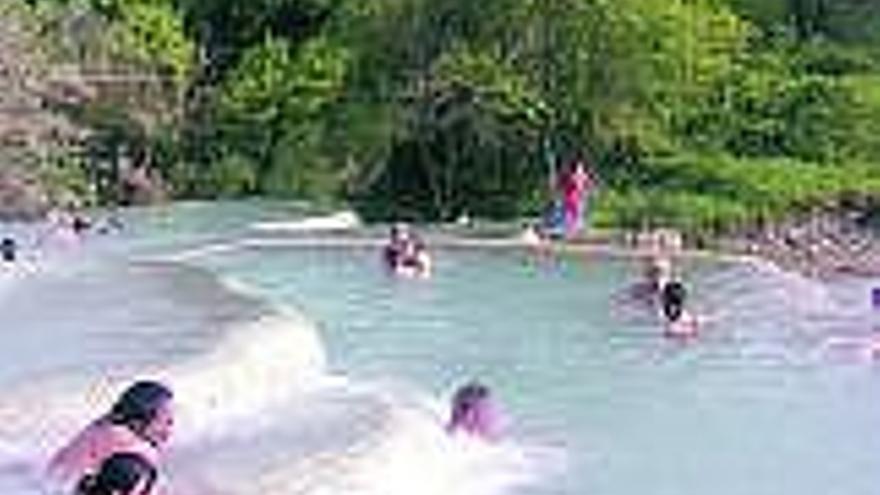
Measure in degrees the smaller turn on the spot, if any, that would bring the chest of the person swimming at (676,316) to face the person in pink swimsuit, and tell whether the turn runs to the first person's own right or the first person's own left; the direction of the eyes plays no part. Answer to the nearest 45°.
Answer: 0° — they already face them

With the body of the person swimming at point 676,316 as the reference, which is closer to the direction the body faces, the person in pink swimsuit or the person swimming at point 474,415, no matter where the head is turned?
the person in pink swimsuit

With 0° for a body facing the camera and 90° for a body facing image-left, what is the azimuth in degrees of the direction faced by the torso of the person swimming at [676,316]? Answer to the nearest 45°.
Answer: approximately 180°

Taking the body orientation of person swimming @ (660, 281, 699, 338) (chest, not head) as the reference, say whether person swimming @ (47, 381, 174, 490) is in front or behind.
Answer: behind
